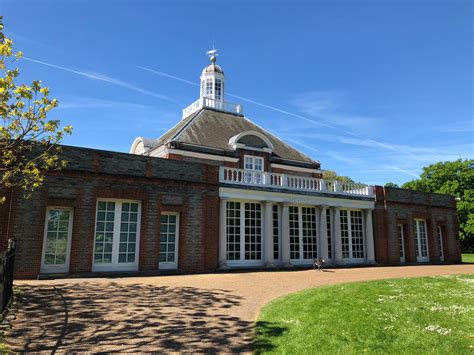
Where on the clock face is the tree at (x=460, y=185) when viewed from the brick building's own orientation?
The tree is roughly at 9 o'clock from the brick building.

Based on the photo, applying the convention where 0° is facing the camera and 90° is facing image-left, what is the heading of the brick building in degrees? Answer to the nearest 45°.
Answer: approximately 315°
